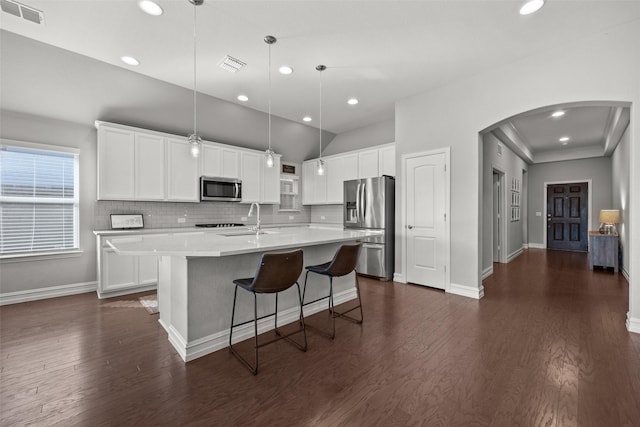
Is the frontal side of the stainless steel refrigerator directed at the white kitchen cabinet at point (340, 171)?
no

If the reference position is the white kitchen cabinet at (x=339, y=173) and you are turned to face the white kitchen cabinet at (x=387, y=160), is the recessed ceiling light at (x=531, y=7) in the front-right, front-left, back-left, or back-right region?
front-right

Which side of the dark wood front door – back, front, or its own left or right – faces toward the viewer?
front

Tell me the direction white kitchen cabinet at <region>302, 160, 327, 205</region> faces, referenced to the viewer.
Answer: facing the viewer and to the left of the viewer

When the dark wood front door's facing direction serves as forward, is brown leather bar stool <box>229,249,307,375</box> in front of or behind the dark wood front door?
in front

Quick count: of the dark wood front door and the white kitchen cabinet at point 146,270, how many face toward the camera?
2

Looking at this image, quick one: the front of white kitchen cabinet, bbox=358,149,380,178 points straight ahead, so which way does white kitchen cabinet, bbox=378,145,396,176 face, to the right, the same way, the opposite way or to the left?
the same way

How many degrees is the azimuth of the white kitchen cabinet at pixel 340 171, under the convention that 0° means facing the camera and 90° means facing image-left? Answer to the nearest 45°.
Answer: approximately 45°

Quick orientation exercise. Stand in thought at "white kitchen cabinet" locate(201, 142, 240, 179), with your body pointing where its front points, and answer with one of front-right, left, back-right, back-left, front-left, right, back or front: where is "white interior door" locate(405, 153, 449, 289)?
front

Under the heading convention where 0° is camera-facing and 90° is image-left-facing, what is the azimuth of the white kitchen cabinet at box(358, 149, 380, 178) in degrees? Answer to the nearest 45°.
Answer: approximately 45°

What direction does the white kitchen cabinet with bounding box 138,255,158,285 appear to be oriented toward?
toward the camera

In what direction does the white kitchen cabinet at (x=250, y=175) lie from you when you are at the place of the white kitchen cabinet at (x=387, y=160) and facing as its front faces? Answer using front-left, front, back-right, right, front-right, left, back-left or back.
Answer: front-right

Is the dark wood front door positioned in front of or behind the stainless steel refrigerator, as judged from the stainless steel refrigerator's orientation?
behind
